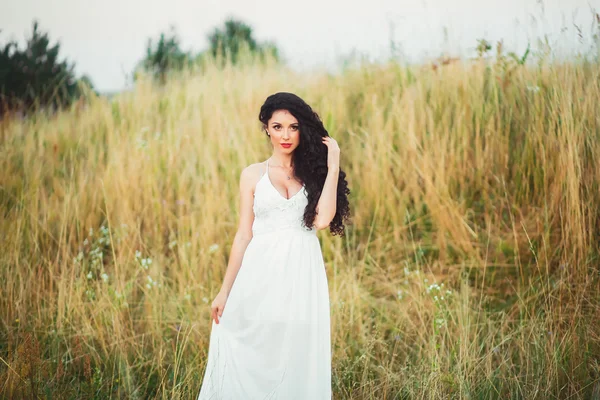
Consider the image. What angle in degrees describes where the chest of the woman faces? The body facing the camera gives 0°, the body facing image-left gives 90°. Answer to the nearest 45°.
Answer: approximately 0°

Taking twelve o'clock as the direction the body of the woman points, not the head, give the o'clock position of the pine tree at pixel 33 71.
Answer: The pine tree is roughly at 5 o'clock from the woman.
